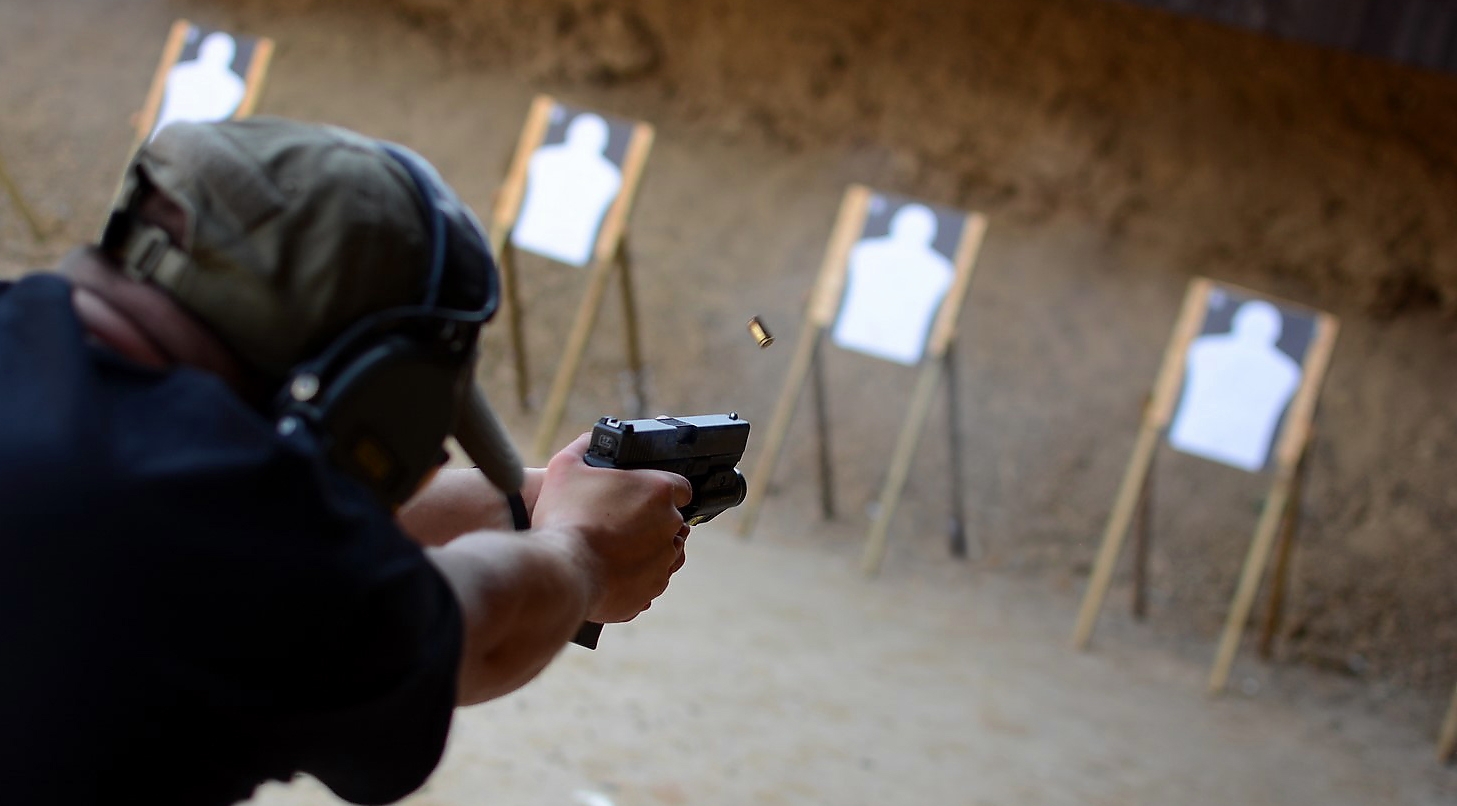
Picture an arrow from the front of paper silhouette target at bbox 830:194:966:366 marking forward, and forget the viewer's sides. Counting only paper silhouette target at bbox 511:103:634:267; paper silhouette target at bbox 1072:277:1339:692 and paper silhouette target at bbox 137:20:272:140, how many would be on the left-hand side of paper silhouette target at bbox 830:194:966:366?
1

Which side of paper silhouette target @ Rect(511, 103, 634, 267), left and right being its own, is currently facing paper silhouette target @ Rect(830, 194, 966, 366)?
left

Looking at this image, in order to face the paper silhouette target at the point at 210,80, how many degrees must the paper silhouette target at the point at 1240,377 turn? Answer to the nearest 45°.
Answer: approximately 90° to its right

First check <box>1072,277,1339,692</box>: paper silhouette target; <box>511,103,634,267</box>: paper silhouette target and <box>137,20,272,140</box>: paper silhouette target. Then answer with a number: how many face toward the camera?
3

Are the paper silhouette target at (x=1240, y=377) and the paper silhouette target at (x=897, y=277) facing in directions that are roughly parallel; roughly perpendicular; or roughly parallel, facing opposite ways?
roughly parallel

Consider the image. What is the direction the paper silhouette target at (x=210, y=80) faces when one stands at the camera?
facing the viewer

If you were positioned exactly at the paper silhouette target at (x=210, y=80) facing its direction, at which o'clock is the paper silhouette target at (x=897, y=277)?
the paper silhouette target at (x=897, y=277) is roughly at 10 o'clock from the paper silhouette target at (x=210, y=80).

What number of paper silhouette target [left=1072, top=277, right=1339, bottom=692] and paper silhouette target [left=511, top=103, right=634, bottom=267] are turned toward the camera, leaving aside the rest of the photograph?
2

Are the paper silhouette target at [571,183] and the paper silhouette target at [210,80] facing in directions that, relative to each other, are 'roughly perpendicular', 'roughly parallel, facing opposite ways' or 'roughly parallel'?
roughly parallel

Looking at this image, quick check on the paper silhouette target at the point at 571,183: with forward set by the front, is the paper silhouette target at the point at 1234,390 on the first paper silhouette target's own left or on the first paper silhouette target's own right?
on the first paper silhouette target's own left

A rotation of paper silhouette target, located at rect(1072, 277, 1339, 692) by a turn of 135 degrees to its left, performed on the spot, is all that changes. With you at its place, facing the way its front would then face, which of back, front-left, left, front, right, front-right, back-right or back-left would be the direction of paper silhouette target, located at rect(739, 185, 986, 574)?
back-left

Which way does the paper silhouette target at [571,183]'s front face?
toward the camera

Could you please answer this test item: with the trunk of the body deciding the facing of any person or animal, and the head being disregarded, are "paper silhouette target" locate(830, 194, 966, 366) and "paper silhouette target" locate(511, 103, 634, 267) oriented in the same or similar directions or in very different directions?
same or similar directions

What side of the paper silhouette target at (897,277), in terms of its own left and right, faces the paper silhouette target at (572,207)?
right
